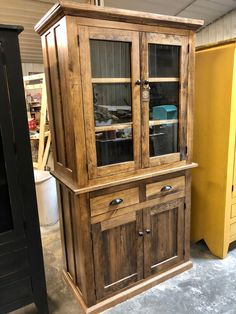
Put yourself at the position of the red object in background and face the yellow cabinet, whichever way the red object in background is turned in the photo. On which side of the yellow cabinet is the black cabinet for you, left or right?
right

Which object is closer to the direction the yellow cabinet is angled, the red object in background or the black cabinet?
the black cabinet

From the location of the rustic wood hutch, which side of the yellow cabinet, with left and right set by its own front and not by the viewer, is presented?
right

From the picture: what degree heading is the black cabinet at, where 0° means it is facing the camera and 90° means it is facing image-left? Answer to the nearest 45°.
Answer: approximately 315°

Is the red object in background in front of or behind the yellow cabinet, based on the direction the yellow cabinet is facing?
behind

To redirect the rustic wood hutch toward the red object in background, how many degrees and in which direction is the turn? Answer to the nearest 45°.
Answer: approximately 180°

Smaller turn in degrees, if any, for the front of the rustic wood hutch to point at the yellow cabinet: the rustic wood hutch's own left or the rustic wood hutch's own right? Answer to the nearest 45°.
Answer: approximately 90° to the rustic wood hutch's own left

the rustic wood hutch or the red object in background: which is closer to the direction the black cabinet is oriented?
the rustic wood hutch

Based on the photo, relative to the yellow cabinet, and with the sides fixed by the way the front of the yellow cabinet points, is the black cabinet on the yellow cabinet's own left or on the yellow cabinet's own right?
on the yellow cabinet's own right

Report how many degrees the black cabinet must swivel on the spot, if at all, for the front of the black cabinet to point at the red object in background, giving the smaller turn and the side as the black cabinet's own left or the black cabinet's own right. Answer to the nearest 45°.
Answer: approximately 135° to the black cabinet's own left

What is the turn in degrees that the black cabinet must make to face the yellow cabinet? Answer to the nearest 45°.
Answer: approximately 45° to its left
